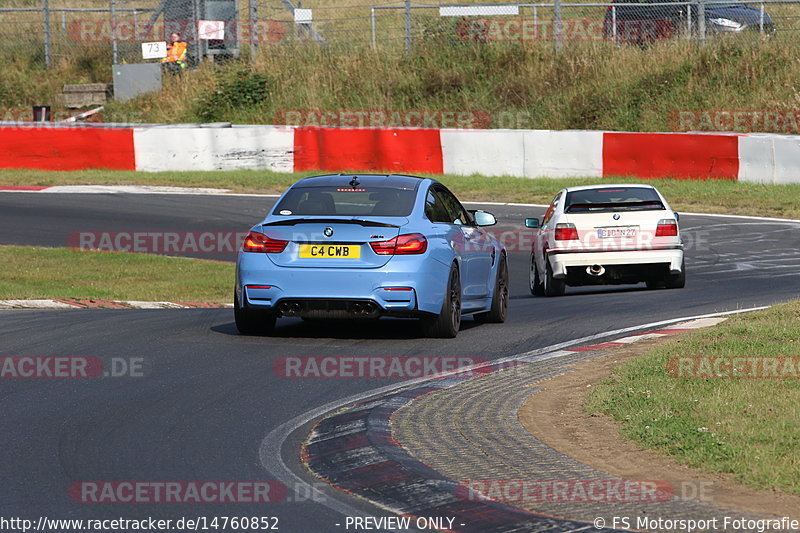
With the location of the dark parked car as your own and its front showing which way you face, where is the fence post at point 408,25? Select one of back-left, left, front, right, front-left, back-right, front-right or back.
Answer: back-right

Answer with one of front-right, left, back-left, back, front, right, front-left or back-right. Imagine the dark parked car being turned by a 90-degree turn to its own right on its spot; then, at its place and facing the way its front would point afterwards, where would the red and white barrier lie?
front

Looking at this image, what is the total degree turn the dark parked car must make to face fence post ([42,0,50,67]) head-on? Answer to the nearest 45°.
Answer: approximately 135° to its right

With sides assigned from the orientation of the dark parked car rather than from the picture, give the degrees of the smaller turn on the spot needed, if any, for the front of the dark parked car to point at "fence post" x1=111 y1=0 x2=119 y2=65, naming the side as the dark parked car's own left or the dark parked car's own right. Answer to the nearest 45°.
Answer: approximately 135° to the dark parked car's own right

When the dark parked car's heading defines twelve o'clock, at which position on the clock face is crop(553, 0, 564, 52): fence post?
The fence post is roughly at 4 o'clock from the dark parked car.

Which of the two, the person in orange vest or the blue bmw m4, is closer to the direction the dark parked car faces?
the blue bmw m4

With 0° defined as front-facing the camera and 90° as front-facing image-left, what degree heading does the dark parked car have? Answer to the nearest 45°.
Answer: approximately 315°

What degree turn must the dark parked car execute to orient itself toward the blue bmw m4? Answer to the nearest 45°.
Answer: approximately 45° to its right

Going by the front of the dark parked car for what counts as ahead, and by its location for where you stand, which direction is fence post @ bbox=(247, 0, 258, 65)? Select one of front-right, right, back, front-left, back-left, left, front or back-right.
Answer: back-right

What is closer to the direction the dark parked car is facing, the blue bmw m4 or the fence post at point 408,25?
the blue bmw m4

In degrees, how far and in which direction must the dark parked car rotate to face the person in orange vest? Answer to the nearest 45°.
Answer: approximately 135° to its right
